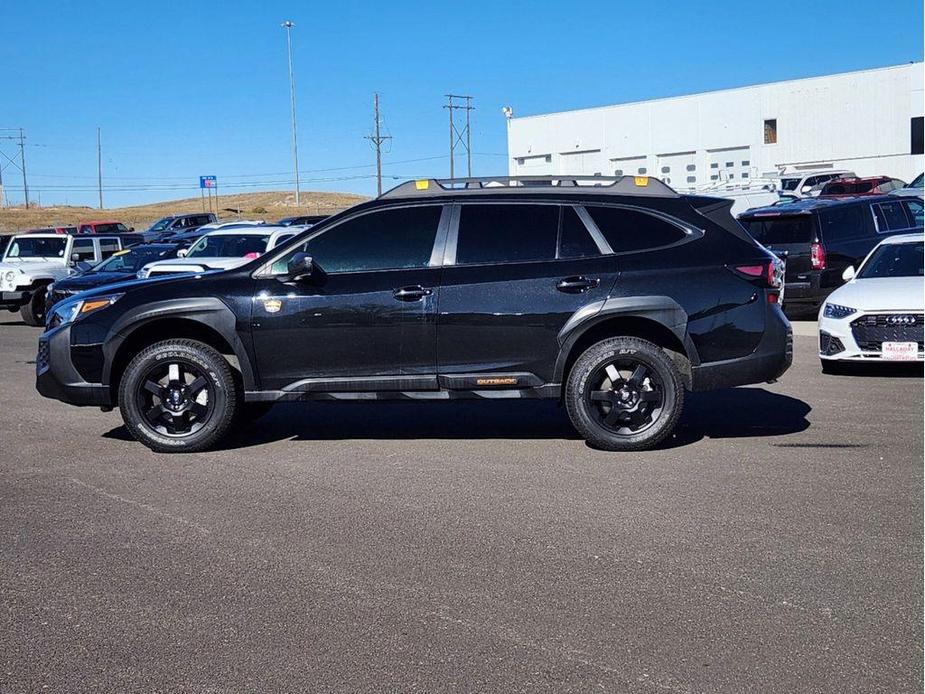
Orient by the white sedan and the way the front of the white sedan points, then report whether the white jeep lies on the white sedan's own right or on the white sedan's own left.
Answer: on the white sedan's own right

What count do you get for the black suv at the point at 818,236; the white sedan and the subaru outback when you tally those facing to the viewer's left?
1

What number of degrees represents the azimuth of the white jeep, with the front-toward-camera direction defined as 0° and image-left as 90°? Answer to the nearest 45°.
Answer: approximately 45°

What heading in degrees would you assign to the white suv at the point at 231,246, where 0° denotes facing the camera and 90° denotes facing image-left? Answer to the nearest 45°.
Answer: approximately 45°

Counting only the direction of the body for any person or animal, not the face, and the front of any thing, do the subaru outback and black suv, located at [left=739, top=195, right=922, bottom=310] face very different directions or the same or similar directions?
very different directions

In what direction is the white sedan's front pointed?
toward the camera

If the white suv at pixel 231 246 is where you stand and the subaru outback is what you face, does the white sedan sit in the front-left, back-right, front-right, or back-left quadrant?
front-left

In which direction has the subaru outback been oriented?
to the viewer's left

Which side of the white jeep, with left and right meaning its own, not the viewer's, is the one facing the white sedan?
left

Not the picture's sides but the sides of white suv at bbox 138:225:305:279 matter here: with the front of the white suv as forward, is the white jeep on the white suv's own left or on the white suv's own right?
on the white suv's own right

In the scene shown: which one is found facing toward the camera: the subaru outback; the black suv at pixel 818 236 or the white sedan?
the white sedan

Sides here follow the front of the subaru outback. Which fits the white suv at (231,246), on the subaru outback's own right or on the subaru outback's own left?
on the subaru outback's own right

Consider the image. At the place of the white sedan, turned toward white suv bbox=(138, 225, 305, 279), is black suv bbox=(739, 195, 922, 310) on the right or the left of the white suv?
right

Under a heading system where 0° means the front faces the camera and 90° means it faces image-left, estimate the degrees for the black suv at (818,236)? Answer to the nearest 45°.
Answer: approximately 225°
